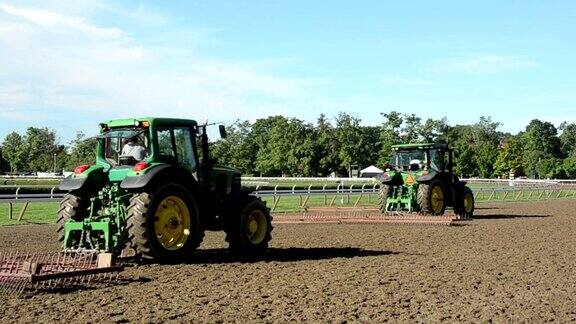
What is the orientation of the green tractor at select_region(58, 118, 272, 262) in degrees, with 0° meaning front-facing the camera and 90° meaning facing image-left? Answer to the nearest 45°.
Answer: approximately 225°

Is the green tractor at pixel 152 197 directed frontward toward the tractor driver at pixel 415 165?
yes

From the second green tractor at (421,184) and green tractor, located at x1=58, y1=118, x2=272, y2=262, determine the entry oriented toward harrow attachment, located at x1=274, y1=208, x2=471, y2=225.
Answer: the green tractor

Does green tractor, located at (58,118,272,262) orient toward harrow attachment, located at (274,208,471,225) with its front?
yes

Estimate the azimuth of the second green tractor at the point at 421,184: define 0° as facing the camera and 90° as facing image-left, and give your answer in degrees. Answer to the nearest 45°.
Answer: approximately 225°

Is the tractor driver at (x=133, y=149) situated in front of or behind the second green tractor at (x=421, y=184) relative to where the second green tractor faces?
behind

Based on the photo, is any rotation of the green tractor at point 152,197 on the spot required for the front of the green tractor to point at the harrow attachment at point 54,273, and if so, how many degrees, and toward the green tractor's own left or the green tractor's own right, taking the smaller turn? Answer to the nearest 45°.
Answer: approximately 180°

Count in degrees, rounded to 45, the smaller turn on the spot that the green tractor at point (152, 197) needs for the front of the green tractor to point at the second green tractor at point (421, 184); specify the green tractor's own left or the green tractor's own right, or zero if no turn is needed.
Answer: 0° — it already faces it
